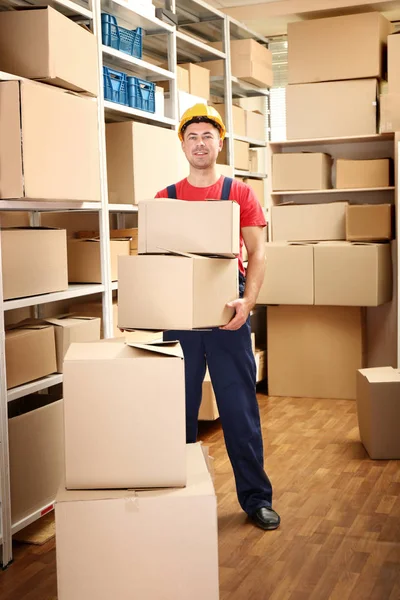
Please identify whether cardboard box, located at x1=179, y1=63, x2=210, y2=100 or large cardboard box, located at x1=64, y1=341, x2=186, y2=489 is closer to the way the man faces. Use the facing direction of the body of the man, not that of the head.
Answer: the large cardboard box

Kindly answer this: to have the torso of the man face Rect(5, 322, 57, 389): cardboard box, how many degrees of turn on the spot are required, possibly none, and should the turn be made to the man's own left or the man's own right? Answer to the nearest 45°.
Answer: approximately 90° to the man's own right

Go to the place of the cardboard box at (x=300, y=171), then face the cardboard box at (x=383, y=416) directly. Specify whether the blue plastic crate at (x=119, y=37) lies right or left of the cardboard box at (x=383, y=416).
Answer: right

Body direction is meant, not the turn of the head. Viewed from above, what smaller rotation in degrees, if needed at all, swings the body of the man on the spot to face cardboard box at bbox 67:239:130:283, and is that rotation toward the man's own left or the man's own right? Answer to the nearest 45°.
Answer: approximately 135° to the man's own right

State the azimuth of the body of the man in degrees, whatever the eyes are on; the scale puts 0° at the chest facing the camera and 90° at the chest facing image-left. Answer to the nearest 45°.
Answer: approximately 0°

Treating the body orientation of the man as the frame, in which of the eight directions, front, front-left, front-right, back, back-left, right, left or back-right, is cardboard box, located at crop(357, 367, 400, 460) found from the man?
back-left
